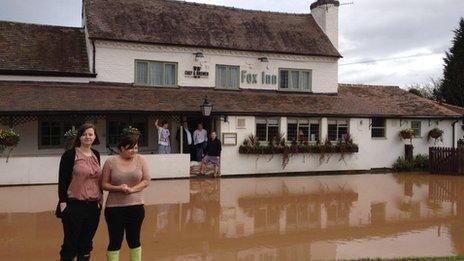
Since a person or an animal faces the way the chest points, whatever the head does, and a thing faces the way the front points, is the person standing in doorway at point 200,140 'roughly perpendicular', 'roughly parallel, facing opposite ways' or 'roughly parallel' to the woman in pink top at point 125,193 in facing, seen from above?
roughly parallel

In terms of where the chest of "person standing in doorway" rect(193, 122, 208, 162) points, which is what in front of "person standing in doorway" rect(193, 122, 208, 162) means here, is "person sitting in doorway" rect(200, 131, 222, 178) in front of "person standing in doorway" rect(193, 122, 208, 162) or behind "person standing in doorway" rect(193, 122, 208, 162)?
in front

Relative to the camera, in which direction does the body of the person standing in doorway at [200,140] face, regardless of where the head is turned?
toward the camera

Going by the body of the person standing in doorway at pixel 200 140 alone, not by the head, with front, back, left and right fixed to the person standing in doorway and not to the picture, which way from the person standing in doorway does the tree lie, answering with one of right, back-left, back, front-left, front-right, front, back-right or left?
back-left

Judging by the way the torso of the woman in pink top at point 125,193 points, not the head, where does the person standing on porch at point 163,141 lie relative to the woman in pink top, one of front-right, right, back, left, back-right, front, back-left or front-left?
back

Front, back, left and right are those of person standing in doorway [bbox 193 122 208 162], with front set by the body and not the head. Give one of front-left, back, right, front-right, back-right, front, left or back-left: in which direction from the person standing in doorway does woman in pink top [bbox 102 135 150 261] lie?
front

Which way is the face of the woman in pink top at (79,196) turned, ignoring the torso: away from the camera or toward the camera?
toward the camera

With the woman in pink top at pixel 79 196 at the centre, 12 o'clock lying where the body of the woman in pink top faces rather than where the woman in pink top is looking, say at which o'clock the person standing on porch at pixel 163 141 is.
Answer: The person standing on porch is roughly at 8 o'clock from the woman in pink top.

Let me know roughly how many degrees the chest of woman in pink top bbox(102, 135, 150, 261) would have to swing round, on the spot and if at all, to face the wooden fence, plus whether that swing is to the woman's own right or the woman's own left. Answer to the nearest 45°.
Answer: approximately 135° to the woman's own left

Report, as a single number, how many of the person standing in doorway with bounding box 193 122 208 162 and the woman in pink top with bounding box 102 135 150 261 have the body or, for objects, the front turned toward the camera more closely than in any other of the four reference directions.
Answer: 2

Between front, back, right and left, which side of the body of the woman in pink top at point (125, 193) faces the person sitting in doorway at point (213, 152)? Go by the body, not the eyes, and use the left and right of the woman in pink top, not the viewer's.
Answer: back

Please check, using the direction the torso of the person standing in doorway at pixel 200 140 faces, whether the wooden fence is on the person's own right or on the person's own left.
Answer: on the person's own left
